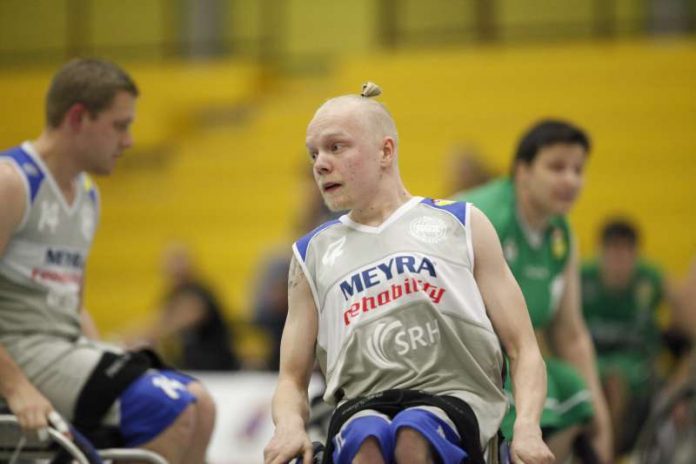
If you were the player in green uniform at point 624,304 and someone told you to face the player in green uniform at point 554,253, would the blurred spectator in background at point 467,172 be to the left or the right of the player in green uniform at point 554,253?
right

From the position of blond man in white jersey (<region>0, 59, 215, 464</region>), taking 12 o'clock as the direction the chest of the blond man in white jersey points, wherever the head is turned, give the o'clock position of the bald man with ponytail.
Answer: The bald man with ponytail is roughly at 12 o'clock from the blond man in white jersey.

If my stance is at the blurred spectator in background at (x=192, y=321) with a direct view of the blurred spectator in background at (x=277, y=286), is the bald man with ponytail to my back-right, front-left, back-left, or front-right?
front-right

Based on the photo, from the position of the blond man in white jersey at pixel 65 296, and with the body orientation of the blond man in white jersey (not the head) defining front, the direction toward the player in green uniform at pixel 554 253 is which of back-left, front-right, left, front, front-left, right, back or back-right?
front-left

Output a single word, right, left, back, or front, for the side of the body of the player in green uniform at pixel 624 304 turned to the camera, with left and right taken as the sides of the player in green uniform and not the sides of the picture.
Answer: front

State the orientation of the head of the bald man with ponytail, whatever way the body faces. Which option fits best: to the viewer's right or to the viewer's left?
to the viewer's left

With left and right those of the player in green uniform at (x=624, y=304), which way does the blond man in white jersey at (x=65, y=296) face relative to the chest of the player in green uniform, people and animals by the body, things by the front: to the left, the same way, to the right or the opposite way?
to the left

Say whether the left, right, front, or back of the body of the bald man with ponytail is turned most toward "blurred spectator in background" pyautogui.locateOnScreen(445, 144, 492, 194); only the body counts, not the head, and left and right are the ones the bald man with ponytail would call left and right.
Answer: back

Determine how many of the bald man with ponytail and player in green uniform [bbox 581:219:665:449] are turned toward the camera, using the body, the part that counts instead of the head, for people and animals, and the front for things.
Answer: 2

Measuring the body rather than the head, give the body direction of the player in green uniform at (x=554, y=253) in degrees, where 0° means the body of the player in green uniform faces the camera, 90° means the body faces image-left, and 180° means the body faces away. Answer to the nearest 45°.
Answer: approximately 315°

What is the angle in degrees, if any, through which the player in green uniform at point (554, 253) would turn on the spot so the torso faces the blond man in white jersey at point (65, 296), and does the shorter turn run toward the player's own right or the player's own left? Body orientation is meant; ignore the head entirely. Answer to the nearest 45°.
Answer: approximately 90° to the player's own right

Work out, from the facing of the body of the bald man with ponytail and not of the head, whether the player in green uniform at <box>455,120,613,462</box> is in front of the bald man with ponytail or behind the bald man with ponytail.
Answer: behind

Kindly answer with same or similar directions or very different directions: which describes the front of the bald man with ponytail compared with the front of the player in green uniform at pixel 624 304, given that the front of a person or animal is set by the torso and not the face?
same or similar directions

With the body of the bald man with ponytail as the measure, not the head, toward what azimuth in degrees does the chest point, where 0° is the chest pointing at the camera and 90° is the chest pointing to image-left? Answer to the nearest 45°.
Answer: approximately 0°

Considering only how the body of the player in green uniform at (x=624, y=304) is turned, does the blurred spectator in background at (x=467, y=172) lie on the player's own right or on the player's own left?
on the player's own right
